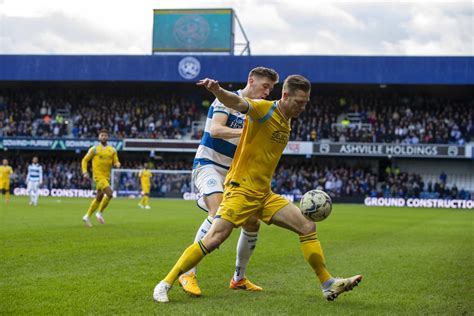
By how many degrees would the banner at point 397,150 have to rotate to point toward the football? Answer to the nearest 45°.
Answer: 0° — it already faces it

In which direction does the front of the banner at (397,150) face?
toward the camera

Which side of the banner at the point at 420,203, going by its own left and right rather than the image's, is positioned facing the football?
front

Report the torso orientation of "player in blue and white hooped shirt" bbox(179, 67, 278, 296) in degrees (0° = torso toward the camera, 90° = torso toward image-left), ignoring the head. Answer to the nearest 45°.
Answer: approximately 315°

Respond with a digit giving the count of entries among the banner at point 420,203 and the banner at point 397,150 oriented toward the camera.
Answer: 2

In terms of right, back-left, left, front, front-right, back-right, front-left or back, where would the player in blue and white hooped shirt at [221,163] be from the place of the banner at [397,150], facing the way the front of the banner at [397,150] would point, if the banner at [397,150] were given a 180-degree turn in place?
back

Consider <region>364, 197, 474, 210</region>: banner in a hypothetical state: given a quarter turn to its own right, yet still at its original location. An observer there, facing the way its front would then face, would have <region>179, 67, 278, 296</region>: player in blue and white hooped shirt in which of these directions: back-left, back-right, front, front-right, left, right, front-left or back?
left

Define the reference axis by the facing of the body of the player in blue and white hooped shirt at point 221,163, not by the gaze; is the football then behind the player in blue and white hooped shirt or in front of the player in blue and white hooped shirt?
in front

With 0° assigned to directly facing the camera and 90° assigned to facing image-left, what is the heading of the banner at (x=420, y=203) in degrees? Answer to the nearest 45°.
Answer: approximately 0°
